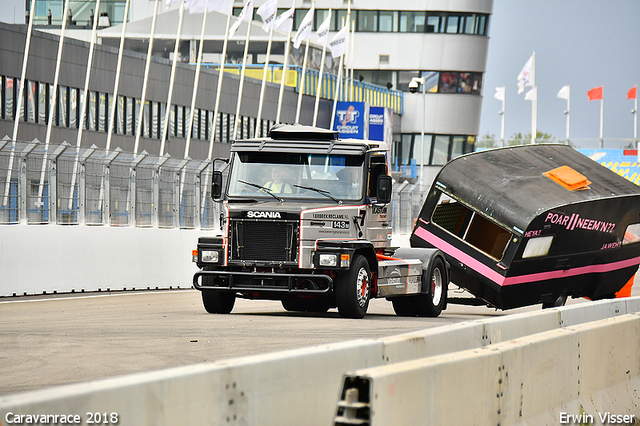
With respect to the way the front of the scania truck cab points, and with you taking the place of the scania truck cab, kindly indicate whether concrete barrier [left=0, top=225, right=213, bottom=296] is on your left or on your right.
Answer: on your right

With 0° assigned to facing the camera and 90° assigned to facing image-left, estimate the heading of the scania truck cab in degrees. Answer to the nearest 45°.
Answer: approximately 45°

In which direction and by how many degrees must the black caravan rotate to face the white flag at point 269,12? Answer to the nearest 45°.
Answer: approximately 90° to its right

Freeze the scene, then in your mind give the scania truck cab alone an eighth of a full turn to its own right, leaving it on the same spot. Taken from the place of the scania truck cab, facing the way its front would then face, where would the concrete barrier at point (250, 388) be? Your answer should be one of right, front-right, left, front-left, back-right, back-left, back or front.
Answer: left

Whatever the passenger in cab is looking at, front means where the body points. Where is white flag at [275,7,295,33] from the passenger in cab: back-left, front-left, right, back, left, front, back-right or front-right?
back-right

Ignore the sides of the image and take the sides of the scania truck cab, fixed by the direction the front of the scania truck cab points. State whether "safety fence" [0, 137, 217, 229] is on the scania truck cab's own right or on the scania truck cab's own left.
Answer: on the scania truck cab's own right

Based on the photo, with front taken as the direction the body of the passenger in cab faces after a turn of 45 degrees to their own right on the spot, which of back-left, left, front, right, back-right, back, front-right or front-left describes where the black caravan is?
back

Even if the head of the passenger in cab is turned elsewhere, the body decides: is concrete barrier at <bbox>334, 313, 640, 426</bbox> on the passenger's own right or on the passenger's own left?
on the passenger's own left

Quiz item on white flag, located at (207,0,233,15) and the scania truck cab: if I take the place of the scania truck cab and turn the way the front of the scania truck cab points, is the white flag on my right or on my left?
on my right

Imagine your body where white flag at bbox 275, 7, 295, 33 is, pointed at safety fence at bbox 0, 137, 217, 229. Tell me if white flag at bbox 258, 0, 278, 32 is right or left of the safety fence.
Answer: right

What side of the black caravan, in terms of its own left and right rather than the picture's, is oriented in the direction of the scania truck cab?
front

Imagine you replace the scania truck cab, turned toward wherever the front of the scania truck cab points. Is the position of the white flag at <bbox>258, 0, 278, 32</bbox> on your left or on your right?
on your right

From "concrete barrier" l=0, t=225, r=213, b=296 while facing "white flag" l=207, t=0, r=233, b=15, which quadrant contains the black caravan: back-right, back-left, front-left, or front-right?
back-right

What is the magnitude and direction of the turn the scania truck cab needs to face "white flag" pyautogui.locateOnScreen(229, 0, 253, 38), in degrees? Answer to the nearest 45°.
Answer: approximately 135° to its right

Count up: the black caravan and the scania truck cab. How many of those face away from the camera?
0

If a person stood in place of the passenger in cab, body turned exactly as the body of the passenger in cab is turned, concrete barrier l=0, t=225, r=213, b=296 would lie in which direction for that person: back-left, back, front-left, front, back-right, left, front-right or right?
right

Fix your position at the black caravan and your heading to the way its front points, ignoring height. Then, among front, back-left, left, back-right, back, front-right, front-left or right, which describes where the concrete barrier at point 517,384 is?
front-left
